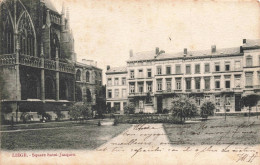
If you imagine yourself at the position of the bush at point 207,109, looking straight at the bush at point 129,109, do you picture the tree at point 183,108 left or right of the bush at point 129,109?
left
